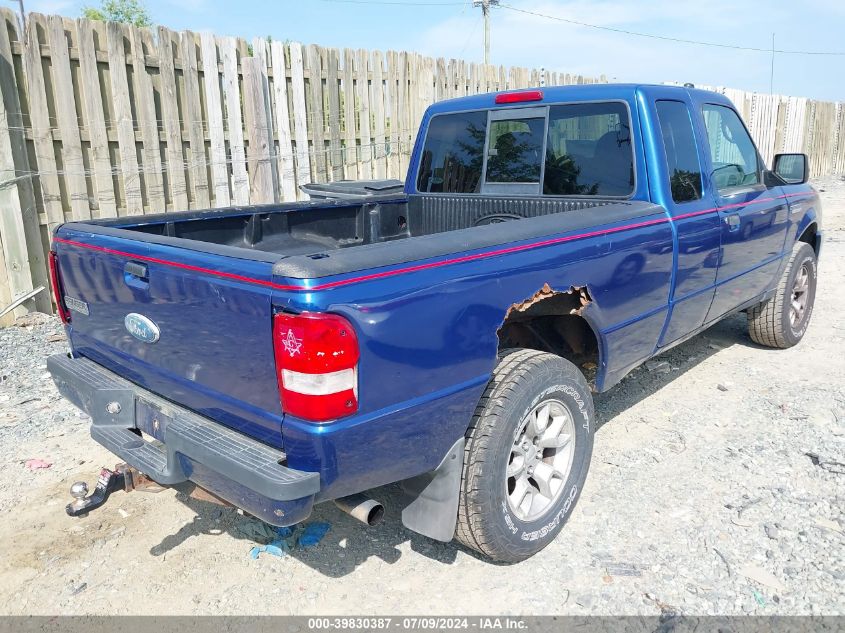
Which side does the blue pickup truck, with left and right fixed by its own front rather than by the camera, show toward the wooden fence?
left

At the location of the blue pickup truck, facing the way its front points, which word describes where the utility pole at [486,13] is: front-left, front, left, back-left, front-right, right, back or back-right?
front-left

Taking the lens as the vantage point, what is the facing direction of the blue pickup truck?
facing away from the viewer and to the right of the viewer
